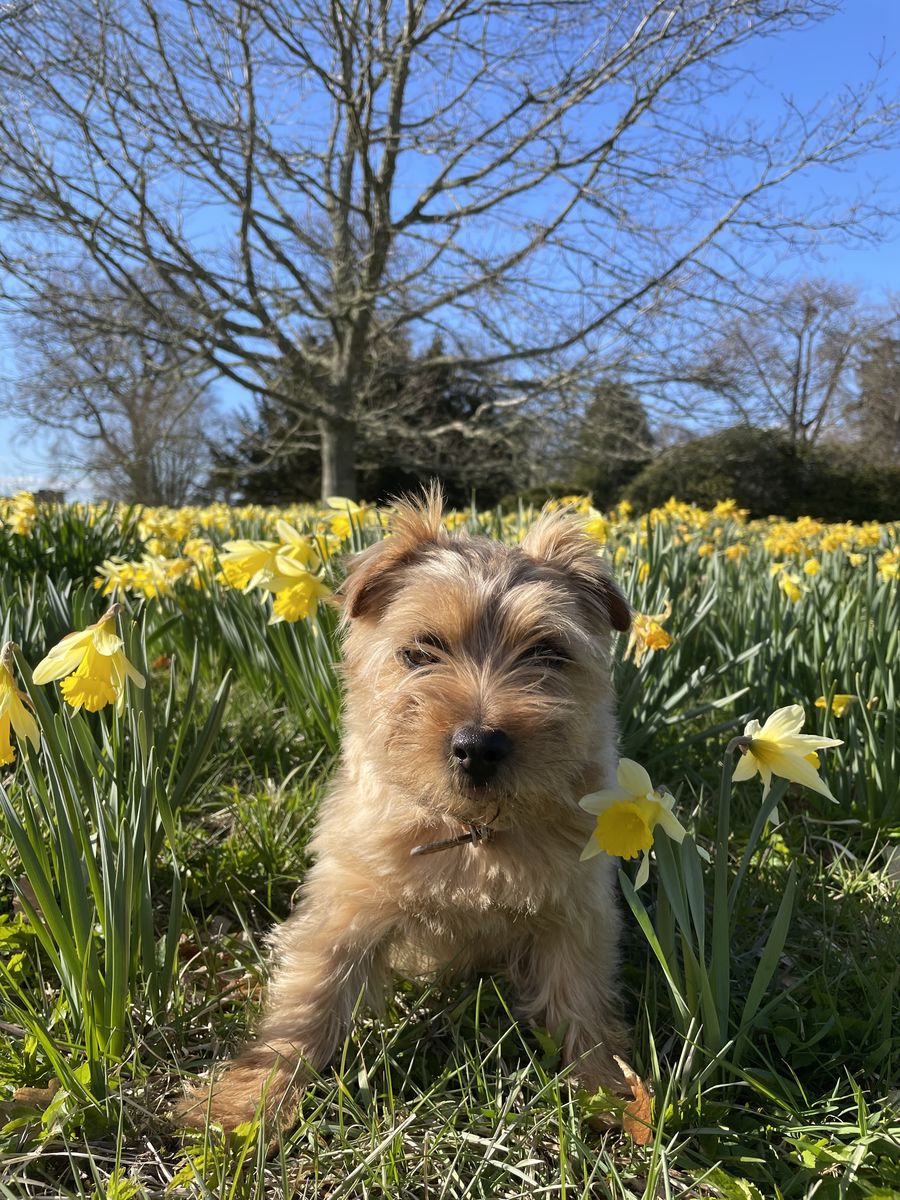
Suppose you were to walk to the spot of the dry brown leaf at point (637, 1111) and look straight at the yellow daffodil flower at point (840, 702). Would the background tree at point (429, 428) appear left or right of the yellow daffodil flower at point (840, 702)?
left

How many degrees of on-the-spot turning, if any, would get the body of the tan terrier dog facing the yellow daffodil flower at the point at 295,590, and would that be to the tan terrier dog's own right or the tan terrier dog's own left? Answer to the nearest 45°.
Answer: approximately 135° to the tan terrier dog's own right

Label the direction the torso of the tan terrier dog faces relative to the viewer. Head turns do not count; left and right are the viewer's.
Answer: facing the viewer

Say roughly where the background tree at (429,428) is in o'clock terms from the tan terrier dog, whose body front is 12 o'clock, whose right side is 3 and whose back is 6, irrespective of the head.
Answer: The background tree is roughly at 6 o'clock from the tan terrier dog.

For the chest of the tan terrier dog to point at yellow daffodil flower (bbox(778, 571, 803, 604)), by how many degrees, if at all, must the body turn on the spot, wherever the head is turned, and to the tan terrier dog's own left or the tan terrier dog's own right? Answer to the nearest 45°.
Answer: approximately 135° to the tan terrier dog's own left

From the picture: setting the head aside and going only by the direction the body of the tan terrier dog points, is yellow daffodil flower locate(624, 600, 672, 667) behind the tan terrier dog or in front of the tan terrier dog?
behind

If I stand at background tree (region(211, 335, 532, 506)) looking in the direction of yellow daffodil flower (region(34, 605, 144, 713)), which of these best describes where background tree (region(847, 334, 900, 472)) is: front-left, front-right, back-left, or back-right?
back-left

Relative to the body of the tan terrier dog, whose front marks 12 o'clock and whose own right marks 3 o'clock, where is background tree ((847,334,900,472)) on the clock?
The background tree is roughly at 7 o'clock from the tan terrier dog.

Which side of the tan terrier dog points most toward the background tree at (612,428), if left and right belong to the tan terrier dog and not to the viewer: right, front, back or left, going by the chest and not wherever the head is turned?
back

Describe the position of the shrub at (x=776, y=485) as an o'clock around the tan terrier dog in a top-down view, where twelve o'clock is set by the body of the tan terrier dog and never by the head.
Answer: The shrub is roughly at 7 o'clock from the tan terrier dog.

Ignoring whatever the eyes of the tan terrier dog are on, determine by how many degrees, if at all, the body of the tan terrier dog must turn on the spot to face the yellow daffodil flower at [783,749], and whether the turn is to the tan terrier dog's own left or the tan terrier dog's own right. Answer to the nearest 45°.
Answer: approximately 45° to the tan terrier dog's own left

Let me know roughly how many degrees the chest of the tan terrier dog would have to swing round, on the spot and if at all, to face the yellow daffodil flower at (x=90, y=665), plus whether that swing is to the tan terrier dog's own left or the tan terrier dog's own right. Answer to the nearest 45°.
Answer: approximately 90° to the tan terrier dog's own right
